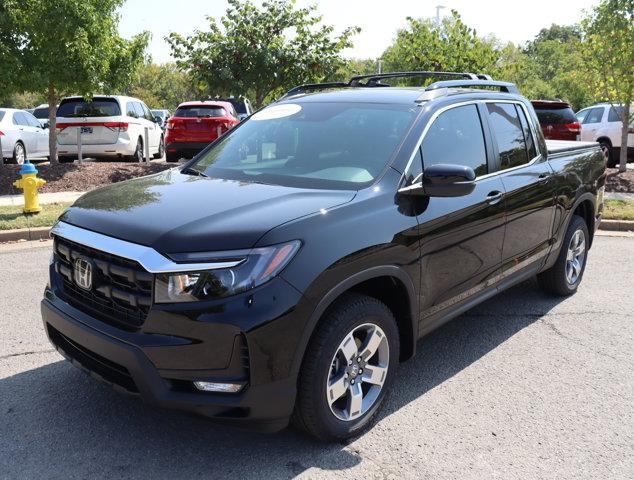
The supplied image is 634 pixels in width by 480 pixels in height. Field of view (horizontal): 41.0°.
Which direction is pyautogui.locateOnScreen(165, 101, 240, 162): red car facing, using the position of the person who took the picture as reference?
facing away from the viewer

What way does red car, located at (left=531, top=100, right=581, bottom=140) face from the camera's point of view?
away from the camera

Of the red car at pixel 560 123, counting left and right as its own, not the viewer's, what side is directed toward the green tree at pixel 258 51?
left

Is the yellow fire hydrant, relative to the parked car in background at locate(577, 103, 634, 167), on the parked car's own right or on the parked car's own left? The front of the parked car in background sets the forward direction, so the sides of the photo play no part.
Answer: on the parked car's own left

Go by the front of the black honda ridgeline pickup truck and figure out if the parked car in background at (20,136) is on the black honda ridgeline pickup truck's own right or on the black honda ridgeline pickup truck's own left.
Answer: on the black honda ridgeline pickup truck's own right

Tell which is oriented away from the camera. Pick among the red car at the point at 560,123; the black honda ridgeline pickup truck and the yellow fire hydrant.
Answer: the red car

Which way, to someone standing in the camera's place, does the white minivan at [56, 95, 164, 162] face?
facing away from the viewer and to the right of the viewer

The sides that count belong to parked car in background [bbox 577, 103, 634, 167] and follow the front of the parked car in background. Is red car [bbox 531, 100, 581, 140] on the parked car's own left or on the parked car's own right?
on the parked car's own left
